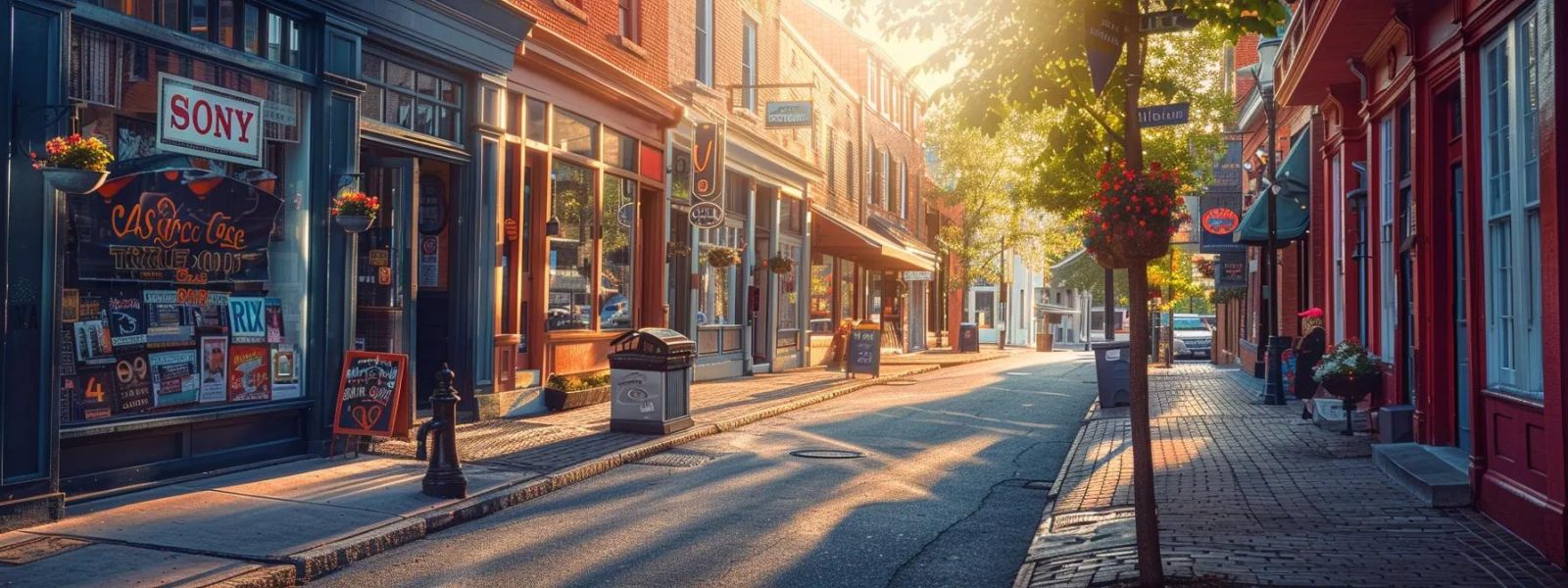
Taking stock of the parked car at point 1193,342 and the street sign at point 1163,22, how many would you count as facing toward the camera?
2

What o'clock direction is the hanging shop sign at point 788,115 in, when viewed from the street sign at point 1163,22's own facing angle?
The hanging shop sign is roughly at 5 o'clock from the street sign.

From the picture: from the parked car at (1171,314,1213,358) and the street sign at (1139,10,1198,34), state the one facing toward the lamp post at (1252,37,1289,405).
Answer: the parked car

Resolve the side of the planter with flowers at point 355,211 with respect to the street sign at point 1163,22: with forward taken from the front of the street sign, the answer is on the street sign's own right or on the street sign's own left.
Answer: on the street sign's own right

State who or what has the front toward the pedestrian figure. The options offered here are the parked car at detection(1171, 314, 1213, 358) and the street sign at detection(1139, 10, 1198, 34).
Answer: the parked car

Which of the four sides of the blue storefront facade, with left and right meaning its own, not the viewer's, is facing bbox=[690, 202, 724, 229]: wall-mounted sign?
left

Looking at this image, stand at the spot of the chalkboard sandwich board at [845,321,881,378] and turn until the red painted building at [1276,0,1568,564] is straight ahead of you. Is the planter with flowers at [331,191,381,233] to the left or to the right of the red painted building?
right

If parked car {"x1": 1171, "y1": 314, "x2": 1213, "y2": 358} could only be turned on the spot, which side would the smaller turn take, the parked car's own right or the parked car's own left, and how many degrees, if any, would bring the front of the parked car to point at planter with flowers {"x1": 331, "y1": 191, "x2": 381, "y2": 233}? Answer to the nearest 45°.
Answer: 0° — it already faces it

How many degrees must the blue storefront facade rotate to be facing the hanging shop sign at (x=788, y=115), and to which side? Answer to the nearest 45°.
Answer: approximately 90° to its left

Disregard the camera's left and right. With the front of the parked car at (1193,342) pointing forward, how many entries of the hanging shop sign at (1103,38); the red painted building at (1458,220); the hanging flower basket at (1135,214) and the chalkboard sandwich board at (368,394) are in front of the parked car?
4

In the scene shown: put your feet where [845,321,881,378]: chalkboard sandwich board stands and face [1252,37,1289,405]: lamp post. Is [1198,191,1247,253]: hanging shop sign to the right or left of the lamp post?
left

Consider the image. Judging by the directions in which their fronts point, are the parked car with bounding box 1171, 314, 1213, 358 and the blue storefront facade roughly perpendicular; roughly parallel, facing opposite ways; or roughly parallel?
roughly perpendicular

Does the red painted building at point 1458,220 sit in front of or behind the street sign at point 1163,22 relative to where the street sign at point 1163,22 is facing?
behind

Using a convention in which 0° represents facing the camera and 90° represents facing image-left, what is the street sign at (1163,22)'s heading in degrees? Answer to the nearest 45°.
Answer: approximately 0°
